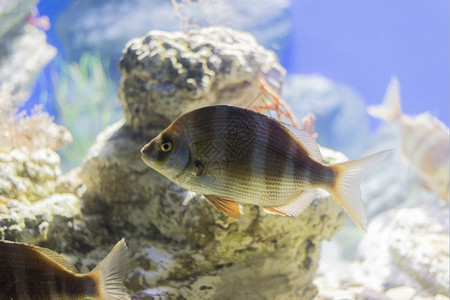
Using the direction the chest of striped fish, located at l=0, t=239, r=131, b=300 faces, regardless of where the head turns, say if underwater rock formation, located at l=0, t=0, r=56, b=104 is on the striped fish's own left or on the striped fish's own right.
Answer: on the striped fish's own right

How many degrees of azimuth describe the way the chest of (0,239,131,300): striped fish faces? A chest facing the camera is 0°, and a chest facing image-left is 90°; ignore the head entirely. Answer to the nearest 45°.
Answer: approximately 90°

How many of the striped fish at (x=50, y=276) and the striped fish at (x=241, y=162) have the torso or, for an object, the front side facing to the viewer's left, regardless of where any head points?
2

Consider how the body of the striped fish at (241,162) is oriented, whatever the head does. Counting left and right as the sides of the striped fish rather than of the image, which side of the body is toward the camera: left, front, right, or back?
left

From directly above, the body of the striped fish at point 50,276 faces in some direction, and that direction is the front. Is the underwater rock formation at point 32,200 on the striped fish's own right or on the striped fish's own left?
on the striped fish's own right

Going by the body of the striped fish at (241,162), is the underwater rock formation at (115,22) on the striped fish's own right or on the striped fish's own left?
on the striped fish's own right
